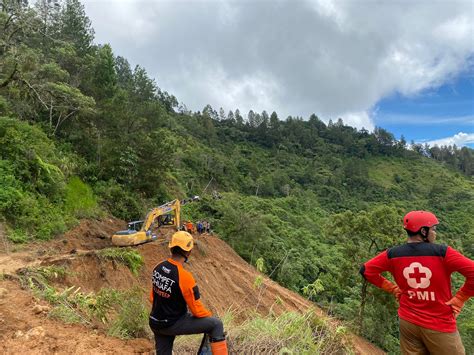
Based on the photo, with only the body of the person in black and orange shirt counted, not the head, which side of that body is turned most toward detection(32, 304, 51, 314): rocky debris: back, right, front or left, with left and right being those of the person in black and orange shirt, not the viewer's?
left

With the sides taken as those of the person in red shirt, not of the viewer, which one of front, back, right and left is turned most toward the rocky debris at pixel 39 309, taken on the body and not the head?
left

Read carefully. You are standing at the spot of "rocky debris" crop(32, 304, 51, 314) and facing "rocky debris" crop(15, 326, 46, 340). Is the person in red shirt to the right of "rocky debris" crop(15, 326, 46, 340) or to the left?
left

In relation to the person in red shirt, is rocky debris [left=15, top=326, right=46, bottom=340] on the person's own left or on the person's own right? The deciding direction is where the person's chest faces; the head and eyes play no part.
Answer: on the person's own left

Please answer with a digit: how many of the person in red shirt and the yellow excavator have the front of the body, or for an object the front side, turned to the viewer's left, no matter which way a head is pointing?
0

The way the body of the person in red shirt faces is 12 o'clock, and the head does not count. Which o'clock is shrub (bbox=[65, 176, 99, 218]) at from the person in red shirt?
The shrub is roughly at 10 o'clock from the person in red shirt.

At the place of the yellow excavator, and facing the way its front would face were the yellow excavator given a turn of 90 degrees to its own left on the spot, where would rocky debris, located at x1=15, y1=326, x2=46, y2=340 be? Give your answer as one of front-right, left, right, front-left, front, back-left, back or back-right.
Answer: back-left

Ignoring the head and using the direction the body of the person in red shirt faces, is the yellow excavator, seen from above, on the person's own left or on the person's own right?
on the person's own left

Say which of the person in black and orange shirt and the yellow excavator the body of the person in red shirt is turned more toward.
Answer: the yellow excavator

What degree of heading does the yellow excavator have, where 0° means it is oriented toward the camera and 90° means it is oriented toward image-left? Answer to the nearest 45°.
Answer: approximately 225°

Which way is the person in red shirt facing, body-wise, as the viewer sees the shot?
away from the camera

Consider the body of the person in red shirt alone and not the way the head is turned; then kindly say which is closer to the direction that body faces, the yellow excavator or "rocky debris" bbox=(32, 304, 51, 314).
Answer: the yellow excavator
